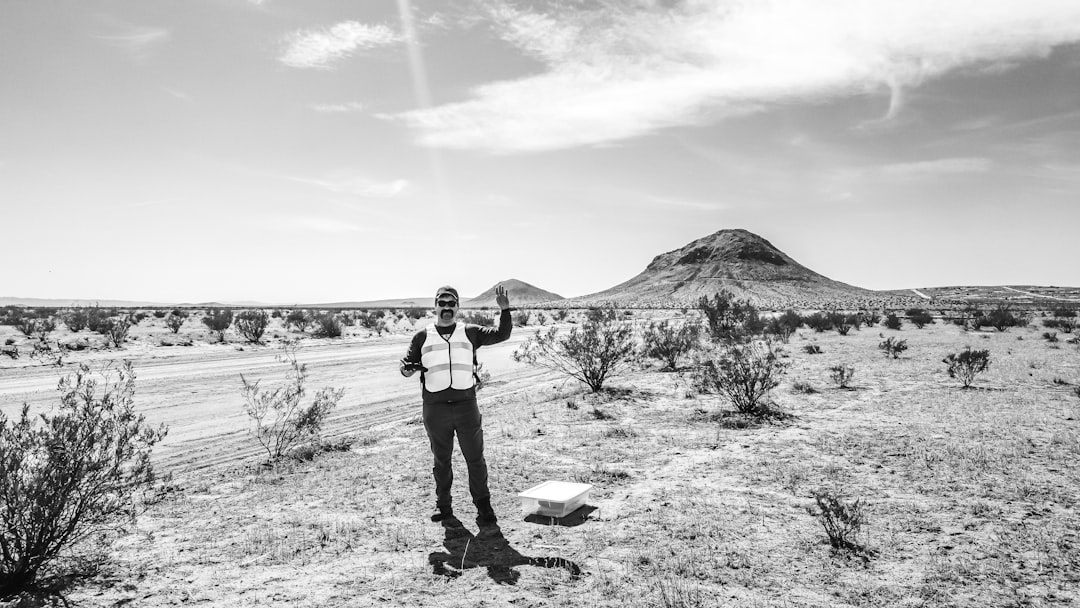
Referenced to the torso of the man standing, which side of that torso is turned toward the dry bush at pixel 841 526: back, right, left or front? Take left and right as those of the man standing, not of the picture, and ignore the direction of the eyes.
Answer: left

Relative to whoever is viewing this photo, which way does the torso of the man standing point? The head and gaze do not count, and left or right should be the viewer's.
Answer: facing the viewer

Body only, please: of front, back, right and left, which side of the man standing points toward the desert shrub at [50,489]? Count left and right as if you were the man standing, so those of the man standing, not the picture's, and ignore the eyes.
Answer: right

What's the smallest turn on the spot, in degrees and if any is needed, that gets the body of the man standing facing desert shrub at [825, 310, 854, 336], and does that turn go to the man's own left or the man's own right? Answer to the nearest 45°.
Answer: approximately 135° to the man's own left

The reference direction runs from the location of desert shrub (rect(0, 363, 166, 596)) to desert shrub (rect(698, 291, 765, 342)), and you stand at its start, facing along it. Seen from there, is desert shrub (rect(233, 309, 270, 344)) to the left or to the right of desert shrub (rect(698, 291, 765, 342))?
left

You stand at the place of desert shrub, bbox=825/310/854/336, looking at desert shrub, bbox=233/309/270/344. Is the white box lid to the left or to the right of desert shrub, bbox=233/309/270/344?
left

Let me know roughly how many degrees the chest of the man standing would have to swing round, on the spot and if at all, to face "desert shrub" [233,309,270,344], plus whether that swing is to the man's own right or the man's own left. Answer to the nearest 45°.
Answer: approximately 180°

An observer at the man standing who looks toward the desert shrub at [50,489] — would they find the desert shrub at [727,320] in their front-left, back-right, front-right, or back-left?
back-right

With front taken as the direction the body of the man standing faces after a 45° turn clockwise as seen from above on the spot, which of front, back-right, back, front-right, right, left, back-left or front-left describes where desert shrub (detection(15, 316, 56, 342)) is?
right

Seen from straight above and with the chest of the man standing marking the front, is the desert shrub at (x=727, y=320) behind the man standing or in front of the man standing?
behind
